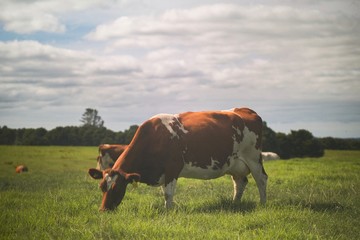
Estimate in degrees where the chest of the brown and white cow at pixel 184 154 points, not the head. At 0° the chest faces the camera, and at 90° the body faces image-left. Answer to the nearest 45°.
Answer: approximately 90°

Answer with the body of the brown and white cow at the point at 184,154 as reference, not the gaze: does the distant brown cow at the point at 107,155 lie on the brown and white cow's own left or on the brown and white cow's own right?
on the brown and white cow's own right
